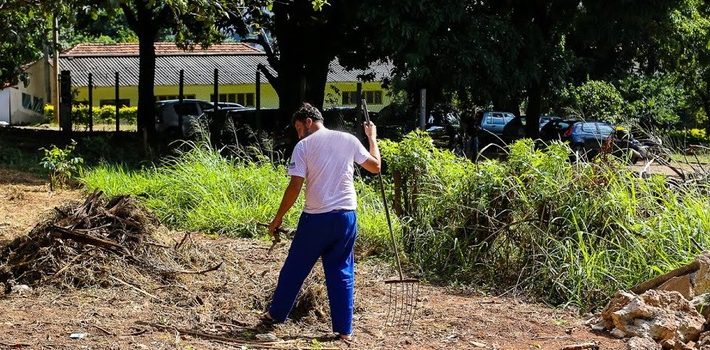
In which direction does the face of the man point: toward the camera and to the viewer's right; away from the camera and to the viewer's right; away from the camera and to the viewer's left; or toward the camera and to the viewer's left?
away from the camera and to the viewer's left

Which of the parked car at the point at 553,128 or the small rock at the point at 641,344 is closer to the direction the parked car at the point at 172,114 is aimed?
the parked car

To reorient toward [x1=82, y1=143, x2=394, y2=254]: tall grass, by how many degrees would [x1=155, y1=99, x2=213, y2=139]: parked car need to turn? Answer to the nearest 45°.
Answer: approximately 135° to its right

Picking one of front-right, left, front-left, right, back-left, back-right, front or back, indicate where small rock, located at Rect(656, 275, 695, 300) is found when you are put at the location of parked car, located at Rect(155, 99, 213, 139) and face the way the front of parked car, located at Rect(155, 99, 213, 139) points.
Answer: back-right

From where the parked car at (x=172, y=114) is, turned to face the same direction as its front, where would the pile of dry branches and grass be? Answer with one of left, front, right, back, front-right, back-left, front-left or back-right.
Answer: back-right

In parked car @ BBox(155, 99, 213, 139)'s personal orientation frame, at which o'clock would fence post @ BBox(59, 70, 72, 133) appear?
The fence post is roughly at 6 o'clock from the parked car.

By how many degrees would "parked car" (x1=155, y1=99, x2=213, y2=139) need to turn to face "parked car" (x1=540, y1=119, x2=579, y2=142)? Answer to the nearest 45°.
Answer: approximately 90° to its right

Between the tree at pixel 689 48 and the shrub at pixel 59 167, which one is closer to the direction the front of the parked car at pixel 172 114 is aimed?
the tree

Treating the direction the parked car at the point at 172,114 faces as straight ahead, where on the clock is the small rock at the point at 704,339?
The small rock is roughly at 4 o'clock from the parked car.

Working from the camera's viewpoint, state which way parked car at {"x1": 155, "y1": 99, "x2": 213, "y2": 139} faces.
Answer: facing away from the viewer and to the right of the viewer

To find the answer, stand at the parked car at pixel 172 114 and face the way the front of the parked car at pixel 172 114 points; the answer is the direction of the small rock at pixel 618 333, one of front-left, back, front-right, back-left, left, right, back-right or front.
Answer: back-right

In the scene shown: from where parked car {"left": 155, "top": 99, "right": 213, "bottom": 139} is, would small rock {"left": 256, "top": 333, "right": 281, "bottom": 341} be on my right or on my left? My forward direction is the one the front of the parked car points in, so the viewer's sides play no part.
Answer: on my right

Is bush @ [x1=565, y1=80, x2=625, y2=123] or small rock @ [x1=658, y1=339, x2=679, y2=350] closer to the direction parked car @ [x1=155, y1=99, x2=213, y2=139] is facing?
the bush
